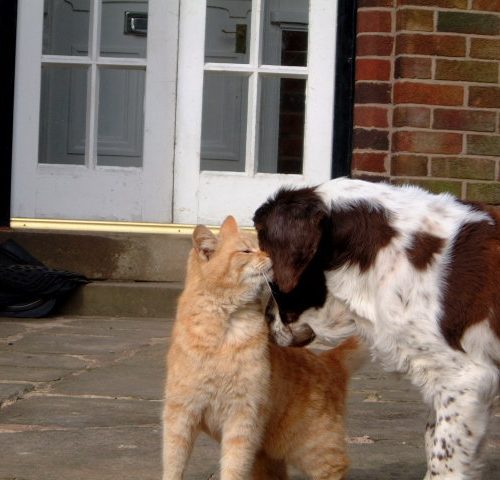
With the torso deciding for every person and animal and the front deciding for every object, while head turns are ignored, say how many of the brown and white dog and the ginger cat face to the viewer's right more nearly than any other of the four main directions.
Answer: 0

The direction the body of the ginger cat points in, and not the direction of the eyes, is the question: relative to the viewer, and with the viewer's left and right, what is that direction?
facing the viewer and to the left of the viewer

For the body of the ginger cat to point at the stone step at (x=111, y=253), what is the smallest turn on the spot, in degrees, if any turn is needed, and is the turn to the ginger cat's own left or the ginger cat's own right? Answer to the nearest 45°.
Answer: approximately 135° to the ginger cat's own right

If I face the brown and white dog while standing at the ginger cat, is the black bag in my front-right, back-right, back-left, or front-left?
back-left

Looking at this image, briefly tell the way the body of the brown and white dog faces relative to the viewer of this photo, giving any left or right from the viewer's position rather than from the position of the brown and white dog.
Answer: facing to the left of the viewer

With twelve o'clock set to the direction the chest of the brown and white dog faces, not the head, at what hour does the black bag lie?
The black bag is roughly at 2 o'clock from the brown and white dog.
